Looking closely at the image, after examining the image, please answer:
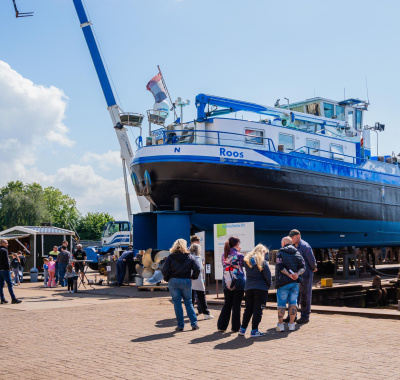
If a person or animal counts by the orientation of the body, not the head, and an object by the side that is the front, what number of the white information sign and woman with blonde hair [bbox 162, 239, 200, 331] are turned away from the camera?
1

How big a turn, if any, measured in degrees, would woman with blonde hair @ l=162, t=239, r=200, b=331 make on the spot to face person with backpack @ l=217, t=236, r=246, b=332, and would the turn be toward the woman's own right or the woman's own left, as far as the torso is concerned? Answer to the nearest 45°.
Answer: approximately 90° to the woman's own right

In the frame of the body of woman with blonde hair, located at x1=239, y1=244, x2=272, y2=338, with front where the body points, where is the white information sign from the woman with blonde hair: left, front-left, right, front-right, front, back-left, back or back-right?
front-left

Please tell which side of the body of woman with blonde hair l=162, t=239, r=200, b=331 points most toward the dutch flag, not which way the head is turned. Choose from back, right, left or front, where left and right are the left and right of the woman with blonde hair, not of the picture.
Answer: front

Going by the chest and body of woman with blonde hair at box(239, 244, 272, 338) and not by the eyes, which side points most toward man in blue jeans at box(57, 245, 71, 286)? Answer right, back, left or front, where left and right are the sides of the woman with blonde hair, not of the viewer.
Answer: left

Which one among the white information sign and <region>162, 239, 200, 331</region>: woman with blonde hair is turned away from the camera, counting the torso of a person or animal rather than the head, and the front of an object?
the woman with blonde hair

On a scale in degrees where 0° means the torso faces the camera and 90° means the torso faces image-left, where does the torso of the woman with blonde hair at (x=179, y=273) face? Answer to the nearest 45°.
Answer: approximately 180°

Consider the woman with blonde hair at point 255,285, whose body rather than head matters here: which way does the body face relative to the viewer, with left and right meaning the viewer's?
facing away from the viewer and to the right of the viewer

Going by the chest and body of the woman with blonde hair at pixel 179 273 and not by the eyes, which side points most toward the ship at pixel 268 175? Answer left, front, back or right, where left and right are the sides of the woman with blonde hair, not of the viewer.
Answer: front

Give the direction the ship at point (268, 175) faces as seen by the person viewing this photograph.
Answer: facing away from the viewer and to the right of the viewer

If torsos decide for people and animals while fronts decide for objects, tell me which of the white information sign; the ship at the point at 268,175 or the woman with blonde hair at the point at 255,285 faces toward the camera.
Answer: the white information sign

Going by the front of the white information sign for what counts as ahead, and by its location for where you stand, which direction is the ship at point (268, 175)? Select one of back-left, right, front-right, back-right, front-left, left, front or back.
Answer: back

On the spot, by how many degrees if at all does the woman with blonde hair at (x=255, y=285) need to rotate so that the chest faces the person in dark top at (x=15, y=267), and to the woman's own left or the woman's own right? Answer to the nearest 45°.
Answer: approximately 90° to the woman's own left
